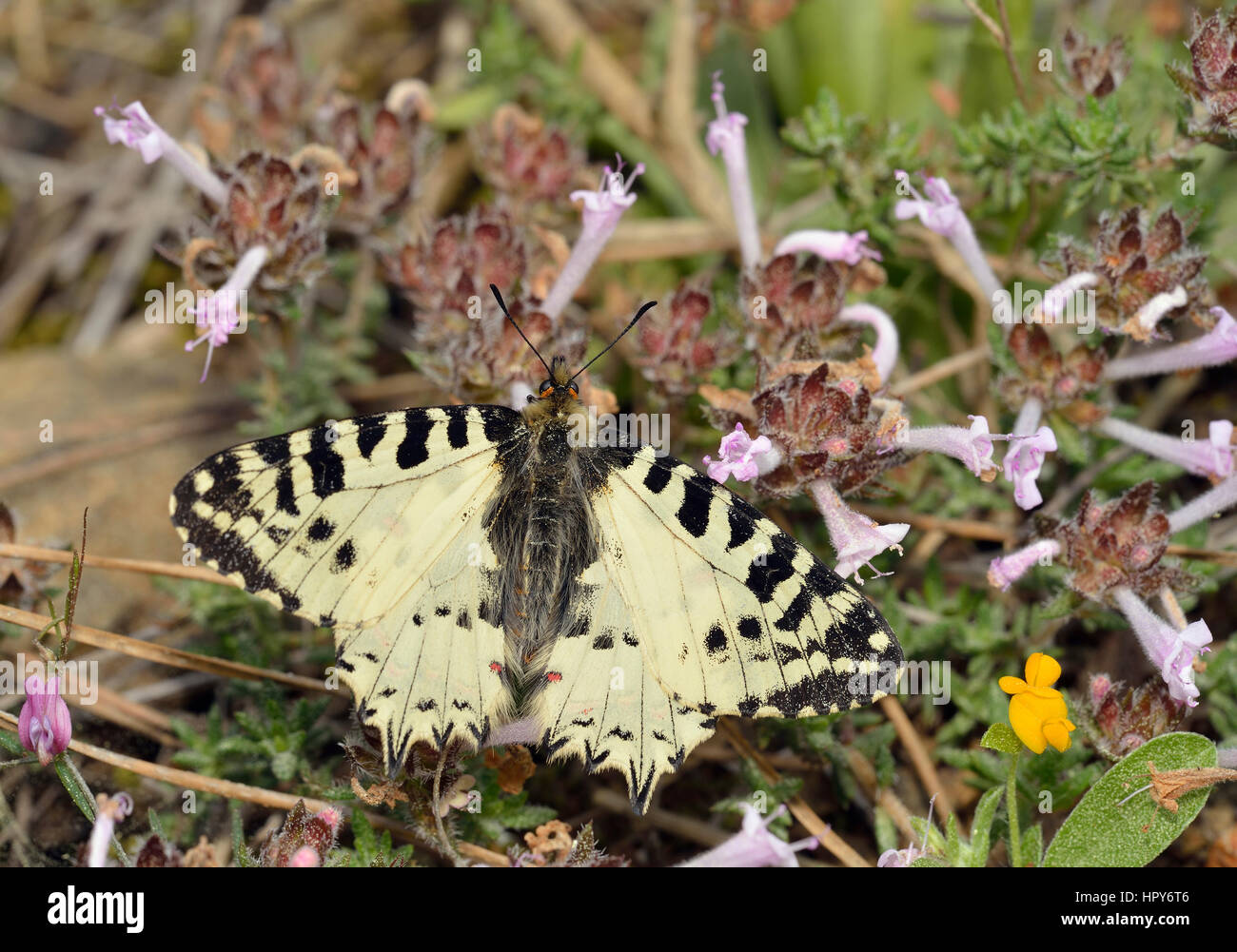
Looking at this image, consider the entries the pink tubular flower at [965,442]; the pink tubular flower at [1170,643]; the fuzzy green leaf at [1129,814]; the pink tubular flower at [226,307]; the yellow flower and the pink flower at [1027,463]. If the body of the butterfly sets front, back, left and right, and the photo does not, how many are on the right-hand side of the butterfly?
5

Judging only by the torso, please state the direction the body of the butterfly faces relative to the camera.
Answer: away from the camera

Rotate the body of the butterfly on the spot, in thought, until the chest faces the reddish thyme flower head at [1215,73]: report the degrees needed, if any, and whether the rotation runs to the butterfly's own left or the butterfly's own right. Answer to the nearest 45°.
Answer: approximately 90° to the butterfly's own right

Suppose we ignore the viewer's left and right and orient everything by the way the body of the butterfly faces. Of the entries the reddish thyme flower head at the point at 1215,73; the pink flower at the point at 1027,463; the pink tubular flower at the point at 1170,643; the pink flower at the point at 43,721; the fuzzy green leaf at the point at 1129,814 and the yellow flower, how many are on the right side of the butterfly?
5

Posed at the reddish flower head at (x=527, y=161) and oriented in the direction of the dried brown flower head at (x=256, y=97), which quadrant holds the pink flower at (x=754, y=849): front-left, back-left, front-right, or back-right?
back-left

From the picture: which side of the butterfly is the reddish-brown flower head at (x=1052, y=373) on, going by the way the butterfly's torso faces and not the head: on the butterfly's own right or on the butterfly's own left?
on the butterfly's own right

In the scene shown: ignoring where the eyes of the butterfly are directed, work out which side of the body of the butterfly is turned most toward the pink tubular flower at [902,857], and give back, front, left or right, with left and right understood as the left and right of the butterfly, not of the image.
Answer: right

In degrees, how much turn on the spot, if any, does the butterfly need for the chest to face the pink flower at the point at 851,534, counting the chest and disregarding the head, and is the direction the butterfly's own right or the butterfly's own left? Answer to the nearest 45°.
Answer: approximately 90° to the butterfly's own right

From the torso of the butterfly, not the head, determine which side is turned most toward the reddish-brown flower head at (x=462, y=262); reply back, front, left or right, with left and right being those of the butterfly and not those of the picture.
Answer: front

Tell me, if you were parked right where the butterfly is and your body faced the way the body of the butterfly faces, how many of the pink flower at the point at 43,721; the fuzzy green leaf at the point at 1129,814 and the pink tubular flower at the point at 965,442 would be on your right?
2
